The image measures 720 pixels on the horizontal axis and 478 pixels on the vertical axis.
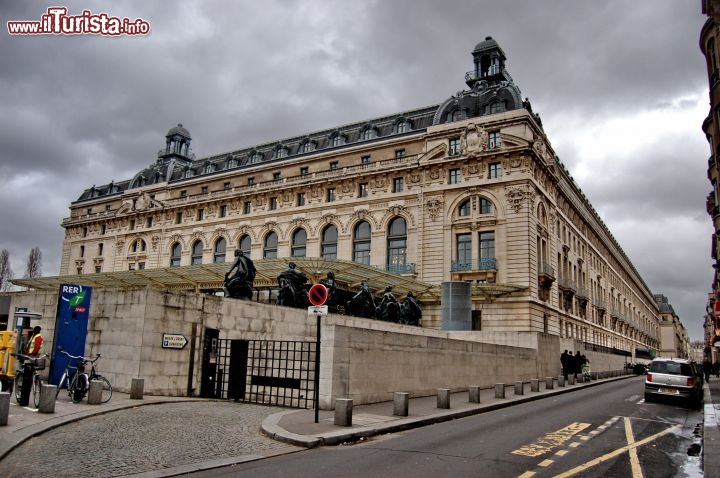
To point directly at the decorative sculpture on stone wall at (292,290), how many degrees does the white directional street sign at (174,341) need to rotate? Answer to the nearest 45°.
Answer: approximately 135° to its left

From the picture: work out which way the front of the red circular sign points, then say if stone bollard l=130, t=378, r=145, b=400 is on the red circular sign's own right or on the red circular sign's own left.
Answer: on the red circular sign's own right

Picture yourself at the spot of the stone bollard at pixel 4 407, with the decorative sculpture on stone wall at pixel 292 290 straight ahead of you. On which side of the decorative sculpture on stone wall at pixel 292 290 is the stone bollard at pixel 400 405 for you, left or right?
right

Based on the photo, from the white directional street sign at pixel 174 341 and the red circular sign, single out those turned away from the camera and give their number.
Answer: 0

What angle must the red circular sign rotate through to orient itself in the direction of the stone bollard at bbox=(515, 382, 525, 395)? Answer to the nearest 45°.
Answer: approximately 135° to its left

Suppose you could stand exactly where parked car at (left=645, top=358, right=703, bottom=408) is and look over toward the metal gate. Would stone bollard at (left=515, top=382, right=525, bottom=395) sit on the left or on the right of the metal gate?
right

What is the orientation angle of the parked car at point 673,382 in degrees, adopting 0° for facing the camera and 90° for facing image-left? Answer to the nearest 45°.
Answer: approximately 180°

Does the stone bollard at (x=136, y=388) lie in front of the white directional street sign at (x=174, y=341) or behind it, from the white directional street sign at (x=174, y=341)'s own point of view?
in front

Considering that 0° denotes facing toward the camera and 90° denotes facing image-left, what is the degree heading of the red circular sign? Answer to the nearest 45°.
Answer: approximately 0°

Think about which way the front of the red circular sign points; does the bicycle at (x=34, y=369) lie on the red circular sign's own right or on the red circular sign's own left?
on the red circular sign's own right
